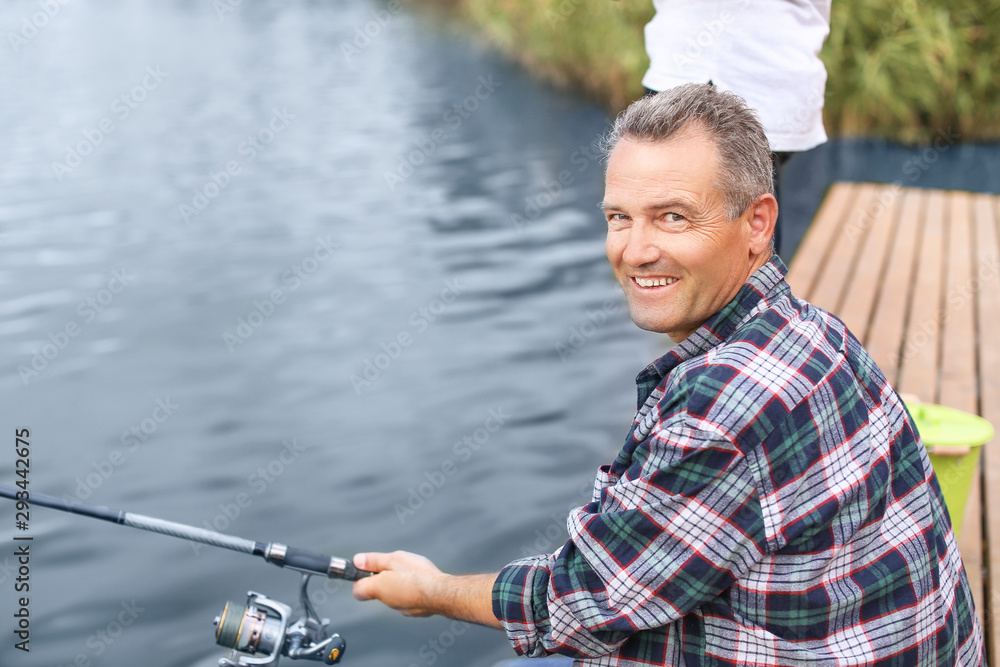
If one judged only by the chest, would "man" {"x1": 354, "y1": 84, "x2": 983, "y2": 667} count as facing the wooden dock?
no

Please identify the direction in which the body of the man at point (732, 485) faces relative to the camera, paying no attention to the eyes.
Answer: to the viewer's left

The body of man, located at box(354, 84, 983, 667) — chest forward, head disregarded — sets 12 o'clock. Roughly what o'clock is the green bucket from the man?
The green bucket is roughly at 4 o'clock from the man.

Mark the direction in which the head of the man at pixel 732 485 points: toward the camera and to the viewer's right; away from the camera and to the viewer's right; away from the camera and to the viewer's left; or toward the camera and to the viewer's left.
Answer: toward the camera and to the viewer's left
